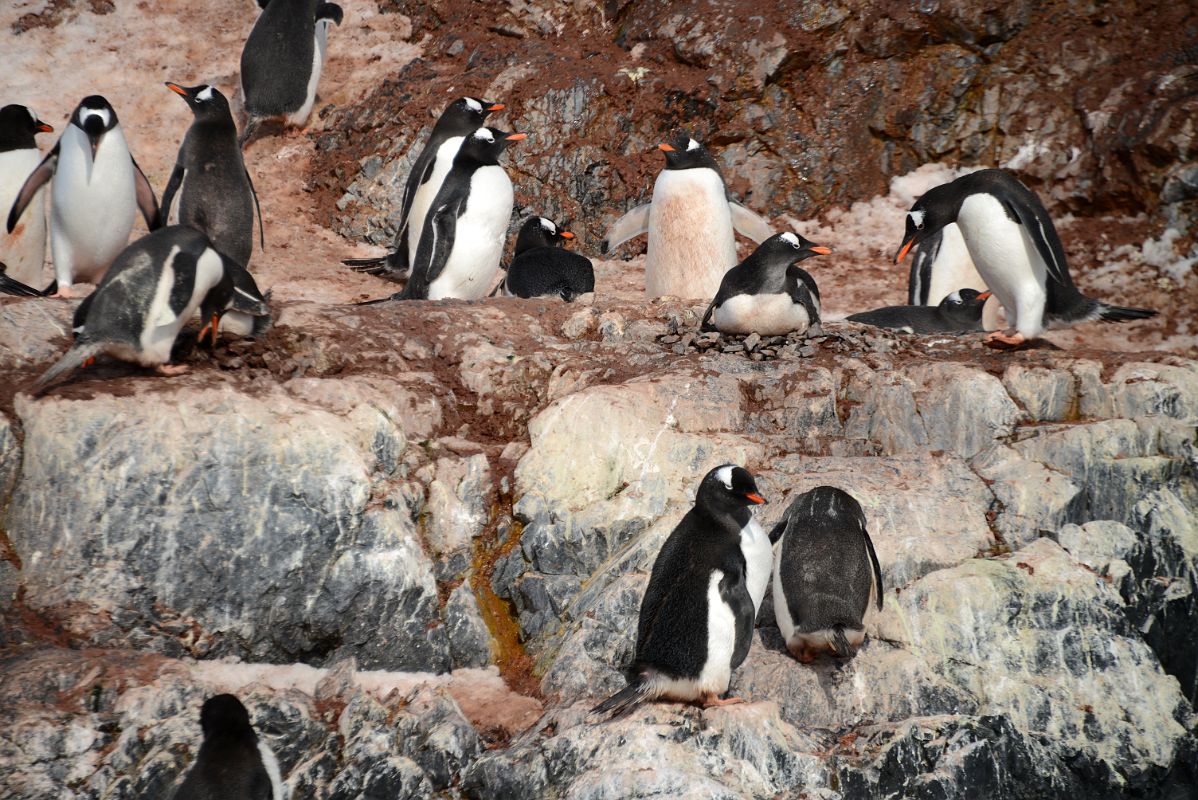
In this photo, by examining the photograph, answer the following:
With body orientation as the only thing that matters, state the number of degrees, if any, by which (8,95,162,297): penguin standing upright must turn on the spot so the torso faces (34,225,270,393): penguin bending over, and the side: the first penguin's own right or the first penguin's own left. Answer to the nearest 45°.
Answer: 0° — it already faces it

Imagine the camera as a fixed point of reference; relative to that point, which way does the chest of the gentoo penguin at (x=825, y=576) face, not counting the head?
away from the camera

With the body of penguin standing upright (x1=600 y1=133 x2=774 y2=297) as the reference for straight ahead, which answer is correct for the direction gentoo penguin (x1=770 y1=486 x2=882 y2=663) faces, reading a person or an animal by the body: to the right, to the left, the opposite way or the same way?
the opposite way

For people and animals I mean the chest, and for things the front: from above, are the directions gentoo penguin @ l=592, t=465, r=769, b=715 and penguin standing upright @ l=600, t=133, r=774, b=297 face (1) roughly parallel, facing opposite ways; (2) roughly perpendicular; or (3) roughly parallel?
roughly perpendicular

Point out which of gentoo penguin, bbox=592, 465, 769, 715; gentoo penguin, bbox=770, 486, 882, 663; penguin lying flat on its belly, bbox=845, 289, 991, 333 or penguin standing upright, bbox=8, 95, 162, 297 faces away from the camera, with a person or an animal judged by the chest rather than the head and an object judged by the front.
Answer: gentoo penguin, bbox=770, 486, 882, 663

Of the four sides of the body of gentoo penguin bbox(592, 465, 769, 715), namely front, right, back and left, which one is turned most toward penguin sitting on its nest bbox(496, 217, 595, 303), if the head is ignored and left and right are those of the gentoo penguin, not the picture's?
left

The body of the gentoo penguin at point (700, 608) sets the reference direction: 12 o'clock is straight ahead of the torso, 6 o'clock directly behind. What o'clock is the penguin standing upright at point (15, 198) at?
The penguin standing upright is roughly at 7 o'clock from the gentoo penguin.

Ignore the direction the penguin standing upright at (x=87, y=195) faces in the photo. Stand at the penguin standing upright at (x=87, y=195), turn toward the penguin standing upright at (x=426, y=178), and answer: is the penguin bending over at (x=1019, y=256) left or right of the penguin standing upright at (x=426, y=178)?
right

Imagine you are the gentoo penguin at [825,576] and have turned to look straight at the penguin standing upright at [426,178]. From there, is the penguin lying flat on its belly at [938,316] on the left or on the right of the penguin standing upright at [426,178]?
right

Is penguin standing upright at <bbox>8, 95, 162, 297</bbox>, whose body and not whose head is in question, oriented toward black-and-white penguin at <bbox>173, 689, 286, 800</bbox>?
yes

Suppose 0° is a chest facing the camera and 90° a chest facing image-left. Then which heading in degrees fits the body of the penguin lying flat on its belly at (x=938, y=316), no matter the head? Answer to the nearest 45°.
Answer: approximately 270°

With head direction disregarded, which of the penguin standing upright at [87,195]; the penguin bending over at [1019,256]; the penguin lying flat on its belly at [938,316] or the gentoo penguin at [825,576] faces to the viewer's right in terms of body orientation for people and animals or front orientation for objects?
the penguin lying flat on its belly at [938,316]

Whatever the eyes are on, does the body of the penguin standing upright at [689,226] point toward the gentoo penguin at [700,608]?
yes

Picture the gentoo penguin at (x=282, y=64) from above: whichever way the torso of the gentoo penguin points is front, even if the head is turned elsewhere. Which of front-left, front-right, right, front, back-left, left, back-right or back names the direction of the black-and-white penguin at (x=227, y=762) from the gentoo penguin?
back-right
